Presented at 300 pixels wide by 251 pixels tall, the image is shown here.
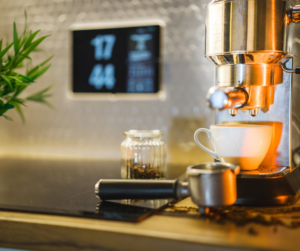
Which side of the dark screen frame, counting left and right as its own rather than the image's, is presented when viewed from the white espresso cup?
front

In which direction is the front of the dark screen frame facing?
toward the camera

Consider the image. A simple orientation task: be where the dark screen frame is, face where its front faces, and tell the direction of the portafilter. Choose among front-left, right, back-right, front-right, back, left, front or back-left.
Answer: front

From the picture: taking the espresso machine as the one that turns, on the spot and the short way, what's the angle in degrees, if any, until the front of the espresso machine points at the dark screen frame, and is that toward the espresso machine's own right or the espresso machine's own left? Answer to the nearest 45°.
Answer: approximately 90° to the espresso machine's own right

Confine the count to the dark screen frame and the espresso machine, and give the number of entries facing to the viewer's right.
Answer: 0

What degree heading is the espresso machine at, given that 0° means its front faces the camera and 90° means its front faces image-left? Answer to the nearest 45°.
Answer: approximately 45°
